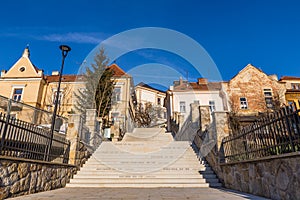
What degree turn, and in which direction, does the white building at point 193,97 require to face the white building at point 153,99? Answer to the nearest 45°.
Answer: approximately 135° to its right

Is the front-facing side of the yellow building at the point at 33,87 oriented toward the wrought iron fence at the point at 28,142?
yes

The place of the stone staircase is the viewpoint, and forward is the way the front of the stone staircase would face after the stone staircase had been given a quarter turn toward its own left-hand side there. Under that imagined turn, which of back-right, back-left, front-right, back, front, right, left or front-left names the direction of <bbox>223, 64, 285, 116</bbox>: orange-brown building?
front-left

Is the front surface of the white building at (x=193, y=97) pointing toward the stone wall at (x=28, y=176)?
yes

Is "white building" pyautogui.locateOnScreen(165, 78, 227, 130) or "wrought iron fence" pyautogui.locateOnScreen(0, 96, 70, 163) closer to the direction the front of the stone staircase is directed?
the wrought iron fence

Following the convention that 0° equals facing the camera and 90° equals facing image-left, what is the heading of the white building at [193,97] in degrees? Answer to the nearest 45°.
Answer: approximately 0°

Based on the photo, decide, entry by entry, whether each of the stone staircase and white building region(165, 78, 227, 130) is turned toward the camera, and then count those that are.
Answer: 2

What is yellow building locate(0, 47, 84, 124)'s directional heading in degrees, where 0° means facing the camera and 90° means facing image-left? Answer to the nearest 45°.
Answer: approximately 0°

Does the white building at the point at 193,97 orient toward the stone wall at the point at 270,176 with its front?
yes

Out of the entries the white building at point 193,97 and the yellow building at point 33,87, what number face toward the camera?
2

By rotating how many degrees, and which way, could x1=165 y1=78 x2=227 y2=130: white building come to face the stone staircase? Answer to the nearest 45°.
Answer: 0° — it already faces it
